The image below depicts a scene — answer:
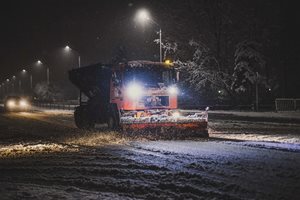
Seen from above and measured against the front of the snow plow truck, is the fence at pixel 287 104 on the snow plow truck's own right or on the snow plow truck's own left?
on the snow plow truck's own left

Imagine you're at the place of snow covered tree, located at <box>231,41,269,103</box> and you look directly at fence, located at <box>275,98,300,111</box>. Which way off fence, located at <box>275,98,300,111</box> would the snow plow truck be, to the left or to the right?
right

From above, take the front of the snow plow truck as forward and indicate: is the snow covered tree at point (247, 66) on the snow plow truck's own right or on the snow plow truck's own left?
on the snow plow truck's own left

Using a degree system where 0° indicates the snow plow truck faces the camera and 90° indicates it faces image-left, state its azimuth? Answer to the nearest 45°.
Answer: approximately 315°
